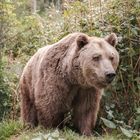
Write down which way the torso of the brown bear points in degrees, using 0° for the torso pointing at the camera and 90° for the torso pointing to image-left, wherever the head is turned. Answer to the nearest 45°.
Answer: approximately 315°
